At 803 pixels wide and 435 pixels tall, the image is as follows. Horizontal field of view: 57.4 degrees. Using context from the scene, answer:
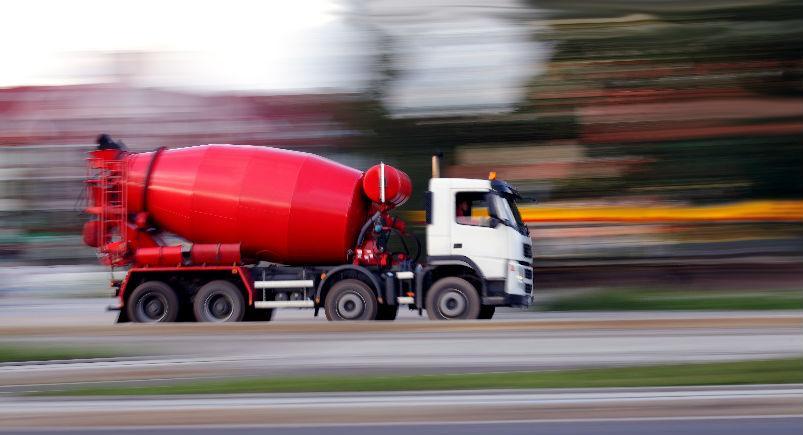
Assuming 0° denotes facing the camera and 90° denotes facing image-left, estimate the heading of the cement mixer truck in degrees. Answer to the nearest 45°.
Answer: approximately 270°
